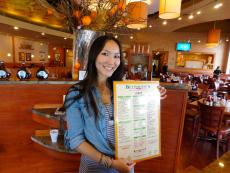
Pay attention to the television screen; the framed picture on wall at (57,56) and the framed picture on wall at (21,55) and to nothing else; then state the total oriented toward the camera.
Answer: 3

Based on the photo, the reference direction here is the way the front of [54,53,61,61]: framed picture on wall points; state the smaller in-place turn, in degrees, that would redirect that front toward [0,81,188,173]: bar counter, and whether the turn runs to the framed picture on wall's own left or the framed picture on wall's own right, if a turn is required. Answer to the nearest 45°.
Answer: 0° — it already faces it

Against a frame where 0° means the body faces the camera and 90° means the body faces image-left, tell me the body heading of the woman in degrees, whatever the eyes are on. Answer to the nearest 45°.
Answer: approximately 315°

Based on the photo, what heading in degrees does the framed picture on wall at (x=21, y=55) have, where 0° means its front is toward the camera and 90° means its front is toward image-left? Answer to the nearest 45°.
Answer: approximately 0°

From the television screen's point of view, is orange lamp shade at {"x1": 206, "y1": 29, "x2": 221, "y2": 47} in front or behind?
in front

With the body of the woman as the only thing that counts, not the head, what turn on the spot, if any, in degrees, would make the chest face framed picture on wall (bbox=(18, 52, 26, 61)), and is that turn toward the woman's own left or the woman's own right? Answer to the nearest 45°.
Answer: approximately 180°

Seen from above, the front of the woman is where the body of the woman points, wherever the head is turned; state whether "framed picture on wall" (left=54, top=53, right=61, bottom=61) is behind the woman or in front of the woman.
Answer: behind

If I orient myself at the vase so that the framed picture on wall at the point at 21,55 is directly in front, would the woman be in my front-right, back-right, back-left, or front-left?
back-left

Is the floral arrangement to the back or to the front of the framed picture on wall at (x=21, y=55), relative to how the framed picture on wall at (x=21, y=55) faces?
to the front

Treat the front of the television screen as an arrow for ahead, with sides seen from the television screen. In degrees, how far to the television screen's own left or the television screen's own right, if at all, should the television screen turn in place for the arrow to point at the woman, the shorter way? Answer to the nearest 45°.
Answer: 0° — it already faces them

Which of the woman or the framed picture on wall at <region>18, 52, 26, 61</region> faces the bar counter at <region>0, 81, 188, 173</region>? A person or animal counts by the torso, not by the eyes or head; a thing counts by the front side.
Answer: the framed picture on wall
